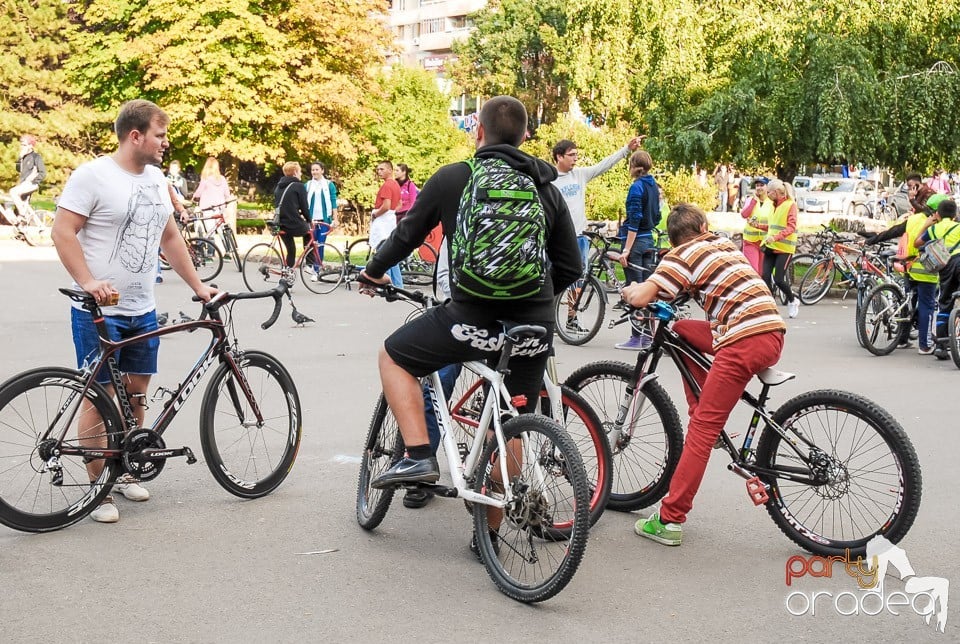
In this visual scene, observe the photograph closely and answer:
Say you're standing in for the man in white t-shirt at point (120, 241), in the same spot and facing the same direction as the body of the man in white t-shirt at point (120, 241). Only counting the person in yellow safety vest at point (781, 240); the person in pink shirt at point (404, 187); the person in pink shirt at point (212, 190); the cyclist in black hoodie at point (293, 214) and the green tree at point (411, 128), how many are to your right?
0

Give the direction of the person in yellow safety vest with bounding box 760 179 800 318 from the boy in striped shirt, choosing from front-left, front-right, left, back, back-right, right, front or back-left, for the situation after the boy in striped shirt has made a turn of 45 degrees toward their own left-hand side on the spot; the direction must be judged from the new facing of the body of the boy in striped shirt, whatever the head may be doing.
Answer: right

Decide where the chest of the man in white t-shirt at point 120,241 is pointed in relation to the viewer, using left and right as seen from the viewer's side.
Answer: facing the viewer and to the right of the viewer

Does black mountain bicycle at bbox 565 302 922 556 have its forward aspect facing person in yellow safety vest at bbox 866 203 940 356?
no

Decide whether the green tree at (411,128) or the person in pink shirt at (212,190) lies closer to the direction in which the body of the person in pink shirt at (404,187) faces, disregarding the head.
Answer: the person in pink shirt

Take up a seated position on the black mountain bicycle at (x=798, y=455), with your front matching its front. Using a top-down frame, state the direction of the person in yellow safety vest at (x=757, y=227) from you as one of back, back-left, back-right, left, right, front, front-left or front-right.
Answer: front-right

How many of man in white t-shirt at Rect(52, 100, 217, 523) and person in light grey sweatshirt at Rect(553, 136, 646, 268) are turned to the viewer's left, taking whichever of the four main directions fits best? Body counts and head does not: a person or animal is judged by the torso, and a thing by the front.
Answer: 0

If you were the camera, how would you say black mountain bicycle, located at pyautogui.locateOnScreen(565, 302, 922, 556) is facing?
facing away from the viewer and to the left of the viewer

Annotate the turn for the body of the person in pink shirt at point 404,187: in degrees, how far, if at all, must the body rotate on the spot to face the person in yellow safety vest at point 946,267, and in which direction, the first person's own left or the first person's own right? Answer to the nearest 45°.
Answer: approximately 135° to the first person's own left

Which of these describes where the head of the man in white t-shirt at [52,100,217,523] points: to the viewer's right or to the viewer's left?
to the viewer's right

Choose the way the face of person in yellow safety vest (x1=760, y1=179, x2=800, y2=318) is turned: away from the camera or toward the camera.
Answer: toward the camera

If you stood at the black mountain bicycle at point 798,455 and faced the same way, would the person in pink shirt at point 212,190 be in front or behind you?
in front
